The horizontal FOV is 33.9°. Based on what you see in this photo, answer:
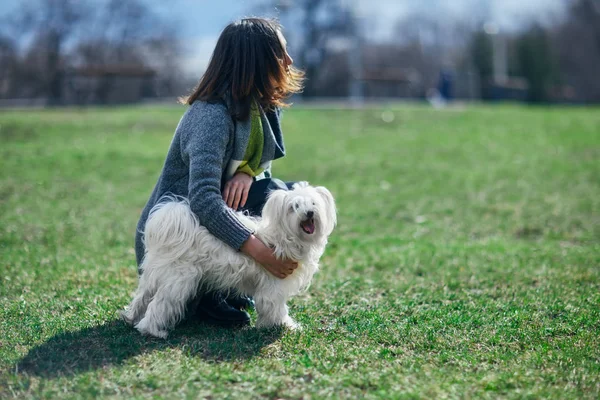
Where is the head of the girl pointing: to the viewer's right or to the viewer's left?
to the viewer's right

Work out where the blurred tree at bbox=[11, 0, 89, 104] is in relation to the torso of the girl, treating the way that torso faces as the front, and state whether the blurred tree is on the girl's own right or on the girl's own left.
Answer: on the girl's own left

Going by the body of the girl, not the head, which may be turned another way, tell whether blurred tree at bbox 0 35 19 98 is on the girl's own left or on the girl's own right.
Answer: on the girl's own left

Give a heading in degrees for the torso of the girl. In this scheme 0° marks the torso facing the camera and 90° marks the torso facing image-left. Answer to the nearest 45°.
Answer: approximately 270°

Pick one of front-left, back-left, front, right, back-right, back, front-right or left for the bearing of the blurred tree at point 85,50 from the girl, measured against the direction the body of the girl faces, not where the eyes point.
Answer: left
